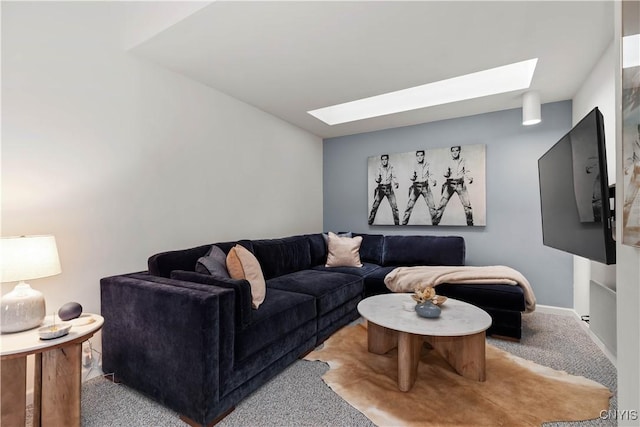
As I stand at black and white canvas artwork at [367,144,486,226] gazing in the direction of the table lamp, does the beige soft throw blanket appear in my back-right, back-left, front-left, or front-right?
front-left

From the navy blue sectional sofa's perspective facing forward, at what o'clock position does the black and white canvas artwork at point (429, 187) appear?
The black and white canvas artwork is roughly at 9 o'clock from the navy blue sectional sofa.

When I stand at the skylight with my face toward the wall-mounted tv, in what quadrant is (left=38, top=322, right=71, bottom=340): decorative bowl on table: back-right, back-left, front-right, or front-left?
front-right

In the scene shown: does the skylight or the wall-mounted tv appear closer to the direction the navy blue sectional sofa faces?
the wall-mounted tv

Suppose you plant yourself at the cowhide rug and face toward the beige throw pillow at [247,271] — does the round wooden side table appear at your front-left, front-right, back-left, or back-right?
front-left

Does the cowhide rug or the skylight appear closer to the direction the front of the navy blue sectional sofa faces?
the cowhide rug

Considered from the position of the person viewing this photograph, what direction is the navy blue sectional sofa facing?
facing the viewer and to the right of the viewer
